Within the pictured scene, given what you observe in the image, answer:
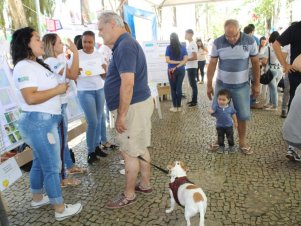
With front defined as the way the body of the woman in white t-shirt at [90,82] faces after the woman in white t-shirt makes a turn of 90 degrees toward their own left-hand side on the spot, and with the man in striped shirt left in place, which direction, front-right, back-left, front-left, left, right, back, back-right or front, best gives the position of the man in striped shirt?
front

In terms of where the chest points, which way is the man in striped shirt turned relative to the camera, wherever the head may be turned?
toward the camera

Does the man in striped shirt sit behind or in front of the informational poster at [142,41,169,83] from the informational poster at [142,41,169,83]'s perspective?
in front

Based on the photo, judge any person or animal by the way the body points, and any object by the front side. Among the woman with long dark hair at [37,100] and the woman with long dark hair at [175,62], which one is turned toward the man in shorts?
the woman with long dark hair at [37,100]

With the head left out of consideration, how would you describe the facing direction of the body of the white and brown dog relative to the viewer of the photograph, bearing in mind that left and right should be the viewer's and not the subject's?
facing away from the viewer and to the left of the viewer

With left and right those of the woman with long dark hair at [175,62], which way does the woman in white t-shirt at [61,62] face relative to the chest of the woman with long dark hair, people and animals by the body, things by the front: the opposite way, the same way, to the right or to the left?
to the right

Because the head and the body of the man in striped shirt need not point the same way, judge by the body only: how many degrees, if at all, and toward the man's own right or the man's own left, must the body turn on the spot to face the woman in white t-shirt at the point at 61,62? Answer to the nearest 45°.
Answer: approximately 45° to the man's own right

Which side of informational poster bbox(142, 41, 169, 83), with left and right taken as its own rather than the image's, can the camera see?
front

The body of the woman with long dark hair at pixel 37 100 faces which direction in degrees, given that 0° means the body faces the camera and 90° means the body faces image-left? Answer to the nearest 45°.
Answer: approximately 270°
